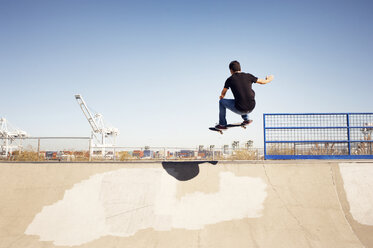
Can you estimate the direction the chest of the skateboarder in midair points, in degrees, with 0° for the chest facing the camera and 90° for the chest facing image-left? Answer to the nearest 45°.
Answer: approximately 135°
